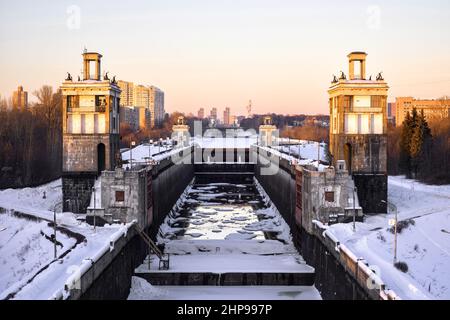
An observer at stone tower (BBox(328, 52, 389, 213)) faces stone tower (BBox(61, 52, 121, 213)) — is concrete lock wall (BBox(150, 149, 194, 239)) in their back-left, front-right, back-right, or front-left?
front-right

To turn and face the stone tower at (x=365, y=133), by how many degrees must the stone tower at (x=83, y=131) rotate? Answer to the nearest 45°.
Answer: approximately 90° to its left

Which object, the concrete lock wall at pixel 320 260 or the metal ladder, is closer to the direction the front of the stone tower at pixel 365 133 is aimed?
the concrete lock wall

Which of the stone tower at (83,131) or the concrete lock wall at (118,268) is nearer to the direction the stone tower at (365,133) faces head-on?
the concrete lock wall

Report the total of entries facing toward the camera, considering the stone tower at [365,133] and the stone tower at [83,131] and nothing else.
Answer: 2

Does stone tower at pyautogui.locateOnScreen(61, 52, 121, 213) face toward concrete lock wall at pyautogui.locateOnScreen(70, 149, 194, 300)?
yes

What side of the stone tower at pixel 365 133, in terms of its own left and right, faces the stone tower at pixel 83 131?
right

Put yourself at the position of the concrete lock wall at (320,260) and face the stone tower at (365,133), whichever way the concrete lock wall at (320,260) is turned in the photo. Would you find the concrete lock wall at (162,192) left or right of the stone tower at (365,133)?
left

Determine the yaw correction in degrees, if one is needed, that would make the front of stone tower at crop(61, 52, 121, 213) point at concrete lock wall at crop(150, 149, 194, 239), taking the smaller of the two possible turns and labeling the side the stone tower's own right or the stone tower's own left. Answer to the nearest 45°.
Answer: approximately 135° to the stone tower's own left

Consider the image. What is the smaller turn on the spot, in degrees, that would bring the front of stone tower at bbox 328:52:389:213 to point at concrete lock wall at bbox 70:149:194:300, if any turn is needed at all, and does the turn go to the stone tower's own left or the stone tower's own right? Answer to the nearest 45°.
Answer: approximately 45° to the stone tower's own right

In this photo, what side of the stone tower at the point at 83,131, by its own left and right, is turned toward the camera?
front

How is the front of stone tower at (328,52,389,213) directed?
toward the camera

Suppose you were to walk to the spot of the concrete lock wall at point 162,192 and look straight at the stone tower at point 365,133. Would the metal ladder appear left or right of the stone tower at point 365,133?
right

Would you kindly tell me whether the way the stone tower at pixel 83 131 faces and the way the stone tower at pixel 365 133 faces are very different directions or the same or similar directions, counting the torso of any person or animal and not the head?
same or similar directions
